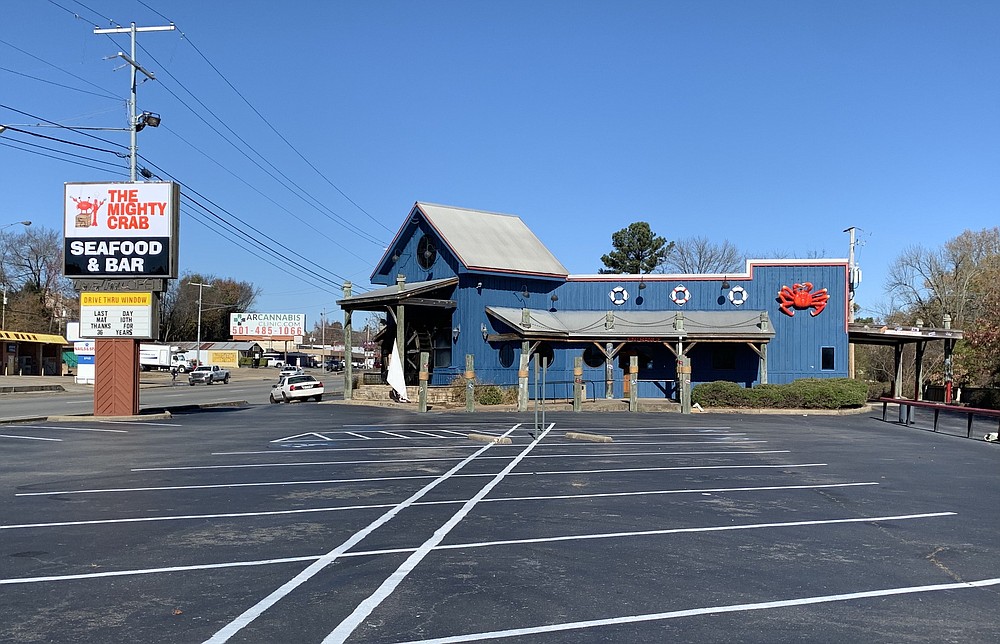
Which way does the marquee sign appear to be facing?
toward the camera

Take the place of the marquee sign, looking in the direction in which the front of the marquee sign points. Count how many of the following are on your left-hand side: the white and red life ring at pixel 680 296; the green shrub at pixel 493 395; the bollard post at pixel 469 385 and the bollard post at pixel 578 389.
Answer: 4

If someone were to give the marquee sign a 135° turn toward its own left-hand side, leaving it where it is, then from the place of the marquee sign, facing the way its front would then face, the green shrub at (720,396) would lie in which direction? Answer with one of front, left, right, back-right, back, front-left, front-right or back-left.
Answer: front-right

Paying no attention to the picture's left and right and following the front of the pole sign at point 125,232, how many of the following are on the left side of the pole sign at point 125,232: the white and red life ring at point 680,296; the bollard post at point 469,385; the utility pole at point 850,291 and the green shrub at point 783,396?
4

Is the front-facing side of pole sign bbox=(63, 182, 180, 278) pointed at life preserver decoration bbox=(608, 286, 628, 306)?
no

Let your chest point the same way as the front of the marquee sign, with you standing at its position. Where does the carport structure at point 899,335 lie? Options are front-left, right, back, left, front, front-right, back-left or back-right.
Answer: left

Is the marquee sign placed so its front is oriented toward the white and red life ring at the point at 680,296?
no

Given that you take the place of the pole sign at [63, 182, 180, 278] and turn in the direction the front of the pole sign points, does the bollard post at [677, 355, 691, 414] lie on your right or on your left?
on your left

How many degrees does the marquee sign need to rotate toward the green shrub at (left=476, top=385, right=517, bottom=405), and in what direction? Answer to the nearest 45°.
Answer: approximately 90° to its left

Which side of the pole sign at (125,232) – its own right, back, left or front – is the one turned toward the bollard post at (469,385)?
left

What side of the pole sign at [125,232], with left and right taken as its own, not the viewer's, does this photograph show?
front

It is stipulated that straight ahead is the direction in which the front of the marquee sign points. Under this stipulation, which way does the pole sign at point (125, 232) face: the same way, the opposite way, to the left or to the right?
the same way

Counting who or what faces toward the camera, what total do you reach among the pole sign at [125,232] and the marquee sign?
2

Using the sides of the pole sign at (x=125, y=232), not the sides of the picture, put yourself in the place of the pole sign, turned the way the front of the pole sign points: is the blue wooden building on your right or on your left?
on your left

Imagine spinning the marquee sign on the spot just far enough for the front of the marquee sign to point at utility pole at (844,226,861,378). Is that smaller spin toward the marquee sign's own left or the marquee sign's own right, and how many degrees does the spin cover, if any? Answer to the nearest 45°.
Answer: approximately 90° to the marquee sign's own left
